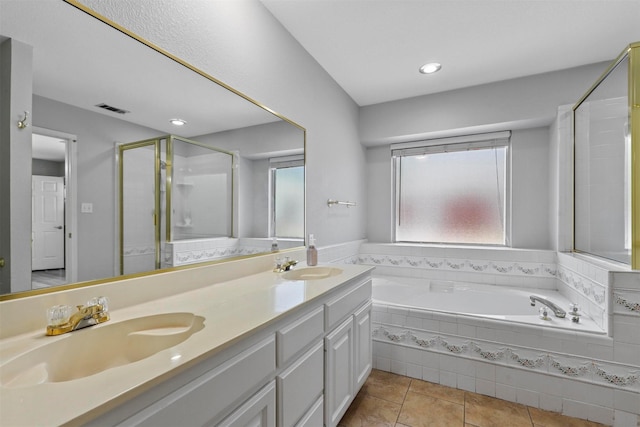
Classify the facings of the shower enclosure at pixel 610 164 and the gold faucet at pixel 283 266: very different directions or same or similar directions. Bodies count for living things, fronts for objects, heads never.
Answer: very different directions

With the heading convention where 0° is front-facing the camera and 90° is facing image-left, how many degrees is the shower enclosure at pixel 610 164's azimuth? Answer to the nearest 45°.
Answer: approximately 90°

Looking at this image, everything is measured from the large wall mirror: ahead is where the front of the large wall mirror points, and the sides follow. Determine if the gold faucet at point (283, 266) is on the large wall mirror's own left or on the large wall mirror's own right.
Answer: on the large wall mirror's own left

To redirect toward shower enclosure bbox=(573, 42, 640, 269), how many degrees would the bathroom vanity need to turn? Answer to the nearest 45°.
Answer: approximately 45° to its left
